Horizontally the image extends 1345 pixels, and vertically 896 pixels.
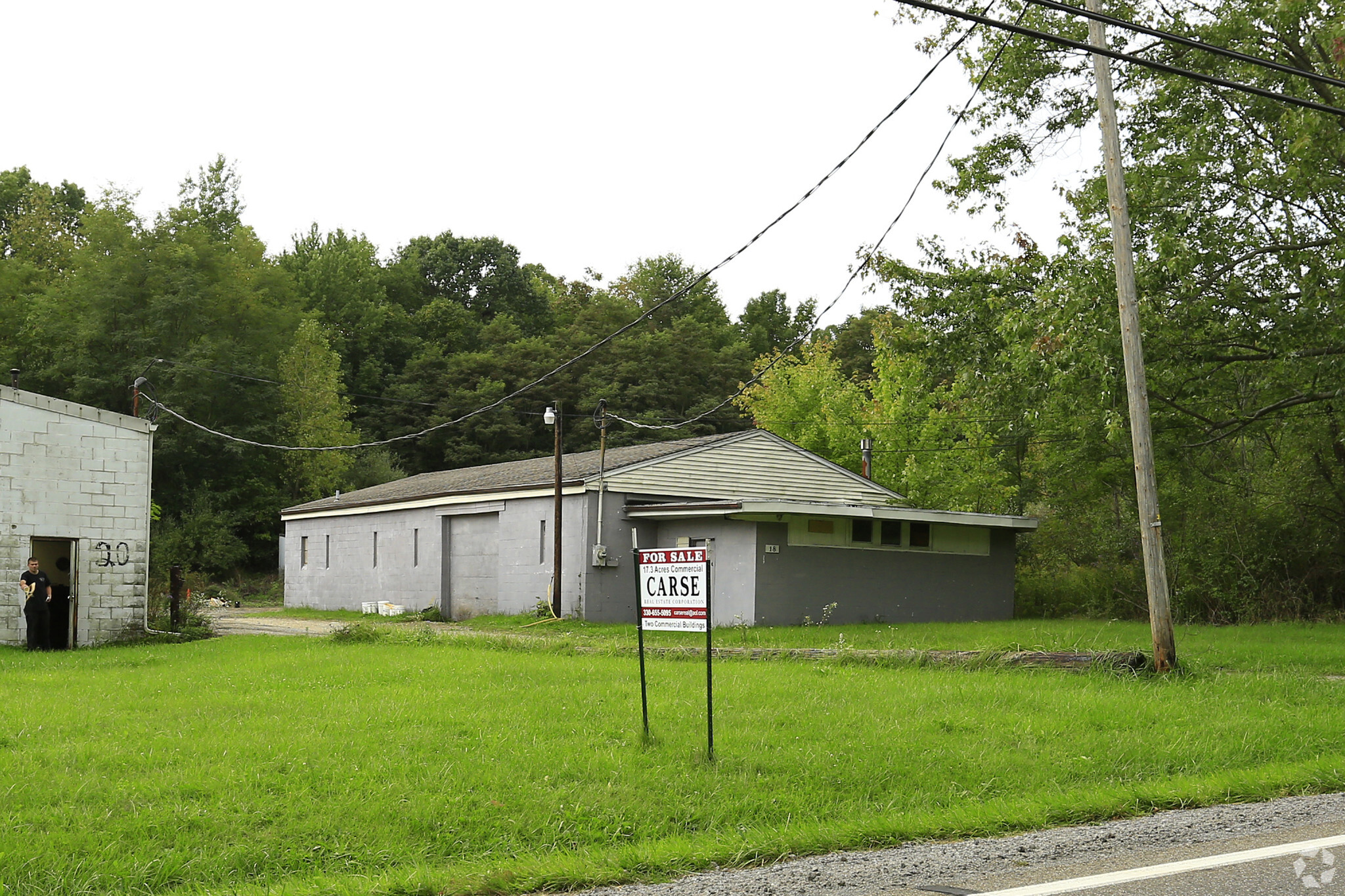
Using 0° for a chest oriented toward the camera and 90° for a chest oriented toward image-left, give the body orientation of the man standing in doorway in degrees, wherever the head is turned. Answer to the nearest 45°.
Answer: approximately 0°

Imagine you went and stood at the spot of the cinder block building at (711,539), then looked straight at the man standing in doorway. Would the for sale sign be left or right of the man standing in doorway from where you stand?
left

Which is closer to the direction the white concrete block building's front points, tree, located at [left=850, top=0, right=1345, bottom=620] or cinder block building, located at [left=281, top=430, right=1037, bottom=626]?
the tree

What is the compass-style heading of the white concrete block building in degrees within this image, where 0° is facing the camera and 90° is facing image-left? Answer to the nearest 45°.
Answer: approximately 0°

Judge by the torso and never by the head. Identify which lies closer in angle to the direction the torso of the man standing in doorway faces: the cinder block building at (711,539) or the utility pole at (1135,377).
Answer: the utility pole

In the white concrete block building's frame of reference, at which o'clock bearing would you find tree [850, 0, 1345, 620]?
The tree is roughly at 10 o'clock from the white concrete block building.

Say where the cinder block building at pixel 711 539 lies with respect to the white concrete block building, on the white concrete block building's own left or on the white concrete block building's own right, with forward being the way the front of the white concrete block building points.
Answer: on the white concrete block building's own left

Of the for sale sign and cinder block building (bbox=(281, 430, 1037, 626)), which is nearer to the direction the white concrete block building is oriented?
the for sale sign
